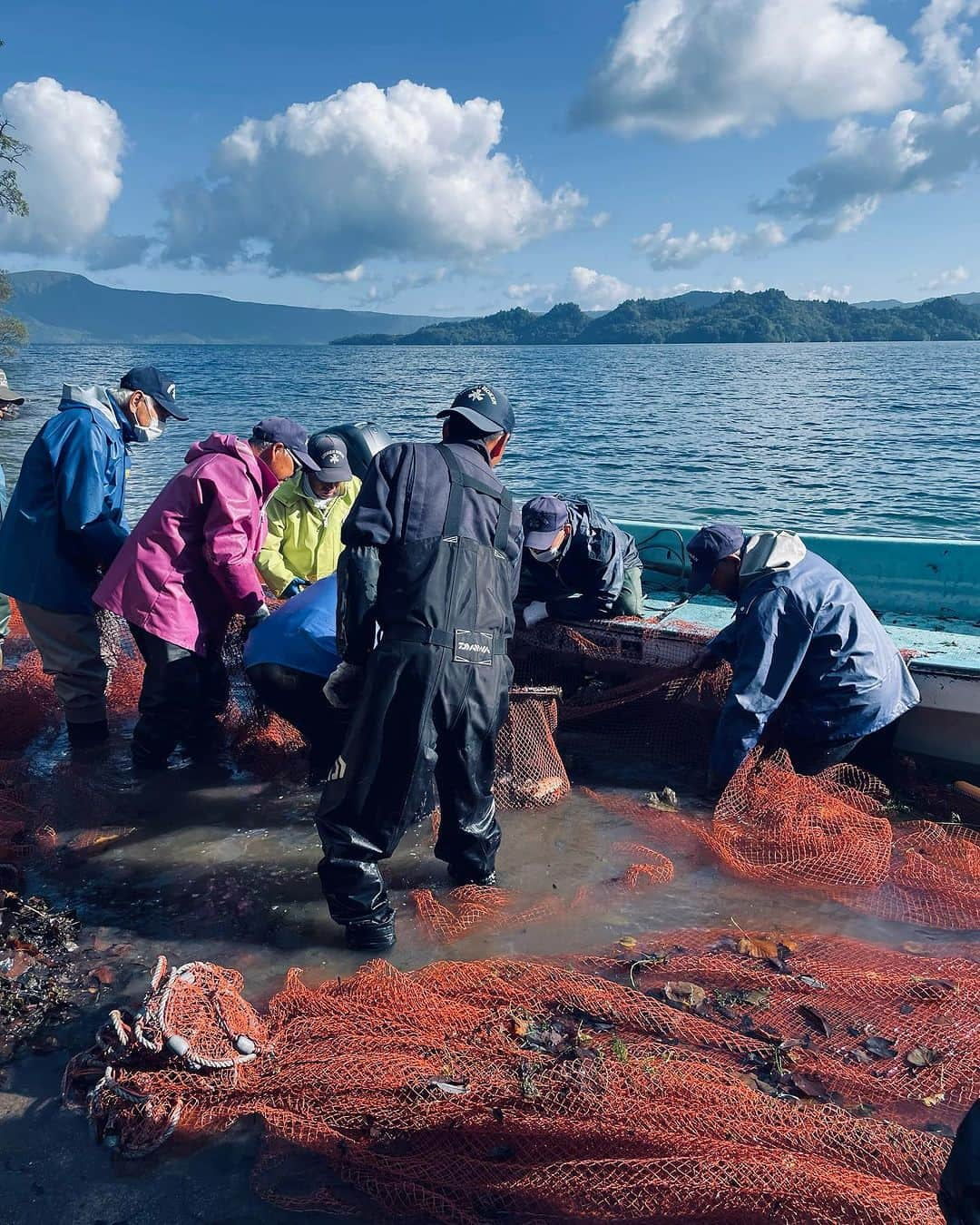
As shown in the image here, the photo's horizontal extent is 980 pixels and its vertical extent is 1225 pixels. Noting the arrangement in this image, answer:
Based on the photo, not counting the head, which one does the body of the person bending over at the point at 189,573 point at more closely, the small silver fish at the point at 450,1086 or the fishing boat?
the fishing boat

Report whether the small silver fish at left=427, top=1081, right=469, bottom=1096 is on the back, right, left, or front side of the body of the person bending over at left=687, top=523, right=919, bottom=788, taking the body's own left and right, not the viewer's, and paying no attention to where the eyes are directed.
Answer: left

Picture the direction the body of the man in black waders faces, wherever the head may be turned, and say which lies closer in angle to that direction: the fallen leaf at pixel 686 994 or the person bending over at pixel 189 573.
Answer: the person bending over

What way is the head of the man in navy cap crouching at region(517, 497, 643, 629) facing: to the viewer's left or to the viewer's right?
to the viewer's left

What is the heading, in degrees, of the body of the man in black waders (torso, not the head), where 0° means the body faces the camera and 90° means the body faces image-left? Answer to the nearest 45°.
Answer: approximately 135°

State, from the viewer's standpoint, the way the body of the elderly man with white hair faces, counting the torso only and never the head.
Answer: to the viewer's right

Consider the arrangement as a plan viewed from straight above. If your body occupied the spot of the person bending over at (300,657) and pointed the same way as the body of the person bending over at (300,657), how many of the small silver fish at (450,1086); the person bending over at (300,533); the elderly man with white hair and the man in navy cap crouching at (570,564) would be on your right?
1

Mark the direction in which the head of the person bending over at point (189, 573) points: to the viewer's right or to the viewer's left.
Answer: to the viewer's right

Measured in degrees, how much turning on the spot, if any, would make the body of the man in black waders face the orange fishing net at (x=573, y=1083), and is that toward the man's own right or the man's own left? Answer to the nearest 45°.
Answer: approximately 180°

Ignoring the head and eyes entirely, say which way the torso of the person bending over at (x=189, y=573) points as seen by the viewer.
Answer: to the viewer's right
